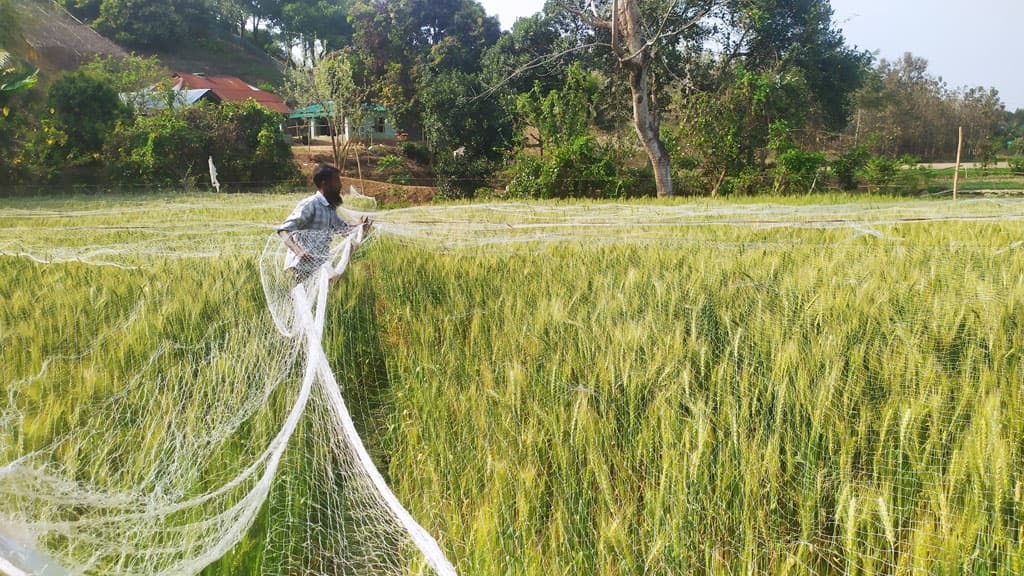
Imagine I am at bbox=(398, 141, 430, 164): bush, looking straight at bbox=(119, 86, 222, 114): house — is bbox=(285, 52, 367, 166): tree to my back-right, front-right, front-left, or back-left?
front-left

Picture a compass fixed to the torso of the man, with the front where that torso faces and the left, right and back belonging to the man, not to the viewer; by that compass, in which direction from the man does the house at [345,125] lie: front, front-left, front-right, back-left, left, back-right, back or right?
left

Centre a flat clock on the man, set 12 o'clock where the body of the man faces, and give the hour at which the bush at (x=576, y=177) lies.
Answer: The bush is roughly at 10 o'clock from the man.

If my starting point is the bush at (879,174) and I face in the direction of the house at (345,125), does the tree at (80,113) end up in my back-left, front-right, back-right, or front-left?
front-left

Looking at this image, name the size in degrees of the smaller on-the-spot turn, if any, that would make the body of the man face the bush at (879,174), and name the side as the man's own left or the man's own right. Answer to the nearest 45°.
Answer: approximately 45° to the man's own left

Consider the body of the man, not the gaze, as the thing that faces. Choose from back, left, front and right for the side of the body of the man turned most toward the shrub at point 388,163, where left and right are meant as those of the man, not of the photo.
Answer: left

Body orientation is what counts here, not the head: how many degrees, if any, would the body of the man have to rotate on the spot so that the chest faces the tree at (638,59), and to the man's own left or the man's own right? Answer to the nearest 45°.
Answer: approximately 45° to the man's own left

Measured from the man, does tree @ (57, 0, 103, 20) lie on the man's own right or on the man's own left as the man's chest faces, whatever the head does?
on the man's own left

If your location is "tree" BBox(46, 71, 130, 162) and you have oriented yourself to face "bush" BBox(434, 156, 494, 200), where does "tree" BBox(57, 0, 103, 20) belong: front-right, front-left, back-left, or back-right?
back-left

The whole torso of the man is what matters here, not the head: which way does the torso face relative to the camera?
to the viewer's right

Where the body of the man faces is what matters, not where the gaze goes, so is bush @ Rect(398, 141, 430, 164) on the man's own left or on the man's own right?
on the man's own left

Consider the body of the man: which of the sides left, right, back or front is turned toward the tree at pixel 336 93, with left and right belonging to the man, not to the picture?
left
